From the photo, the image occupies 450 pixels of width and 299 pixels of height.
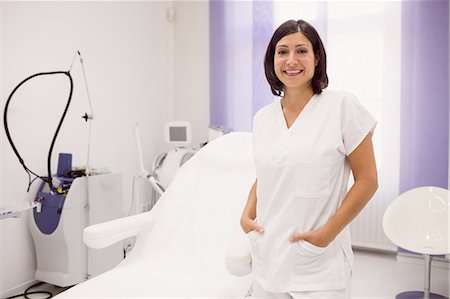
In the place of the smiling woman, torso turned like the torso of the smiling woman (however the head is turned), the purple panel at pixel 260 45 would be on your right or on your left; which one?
on your right

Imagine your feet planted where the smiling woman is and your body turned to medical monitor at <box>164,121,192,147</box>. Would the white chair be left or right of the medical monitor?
right

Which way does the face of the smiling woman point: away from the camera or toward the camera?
toward the camera

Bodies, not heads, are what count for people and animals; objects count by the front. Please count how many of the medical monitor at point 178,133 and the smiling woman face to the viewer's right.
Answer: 0

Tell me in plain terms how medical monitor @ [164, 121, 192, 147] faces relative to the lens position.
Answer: facing the viewer

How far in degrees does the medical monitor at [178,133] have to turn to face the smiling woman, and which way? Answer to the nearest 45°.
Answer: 0° — it already faces them

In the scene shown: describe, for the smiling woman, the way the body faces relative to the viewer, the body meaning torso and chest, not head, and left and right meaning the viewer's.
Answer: facing the viewer and to the left of the viewer

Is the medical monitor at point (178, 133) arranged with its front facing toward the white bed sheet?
yes

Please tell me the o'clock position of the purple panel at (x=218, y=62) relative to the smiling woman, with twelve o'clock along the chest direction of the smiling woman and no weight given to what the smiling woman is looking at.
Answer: The purple panel is roughly at 4 o'clock from the smiling woman.

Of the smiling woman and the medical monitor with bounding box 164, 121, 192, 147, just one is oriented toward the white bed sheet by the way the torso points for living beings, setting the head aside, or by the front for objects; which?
the medical monitor
